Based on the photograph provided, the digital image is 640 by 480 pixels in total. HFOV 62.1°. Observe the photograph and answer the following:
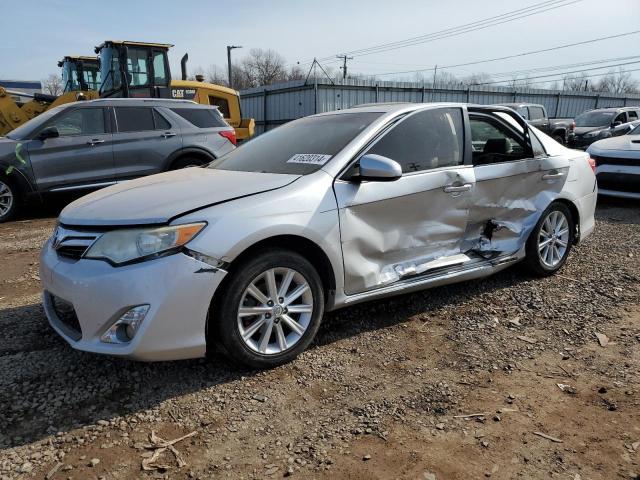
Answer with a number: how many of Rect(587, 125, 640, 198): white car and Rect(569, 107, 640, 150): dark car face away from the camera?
0

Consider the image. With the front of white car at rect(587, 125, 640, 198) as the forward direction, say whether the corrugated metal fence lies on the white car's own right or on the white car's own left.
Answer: on the white car's own right

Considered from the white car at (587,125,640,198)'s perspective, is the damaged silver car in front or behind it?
in front

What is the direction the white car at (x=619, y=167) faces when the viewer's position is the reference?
facing the viewer and to the left of the viewer

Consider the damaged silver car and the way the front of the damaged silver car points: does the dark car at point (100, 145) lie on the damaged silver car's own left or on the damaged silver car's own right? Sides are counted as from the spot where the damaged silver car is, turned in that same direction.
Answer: on the damaged silver car's own right

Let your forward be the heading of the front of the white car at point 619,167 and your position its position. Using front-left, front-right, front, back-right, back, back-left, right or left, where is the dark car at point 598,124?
back-right

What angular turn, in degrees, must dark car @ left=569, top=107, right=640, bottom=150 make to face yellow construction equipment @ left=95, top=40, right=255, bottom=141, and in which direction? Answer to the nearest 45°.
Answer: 0° — it already faces it

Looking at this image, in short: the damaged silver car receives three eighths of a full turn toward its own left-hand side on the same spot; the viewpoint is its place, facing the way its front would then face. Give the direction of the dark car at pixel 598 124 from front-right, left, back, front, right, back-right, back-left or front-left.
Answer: front-left

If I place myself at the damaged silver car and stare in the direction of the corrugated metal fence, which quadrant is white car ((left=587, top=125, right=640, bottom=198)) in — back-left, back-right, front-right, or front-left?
front-right

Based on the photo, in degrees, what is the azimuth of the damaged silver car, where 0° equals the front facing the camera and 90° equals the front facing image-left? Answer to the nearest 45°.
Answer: approximately 45°
